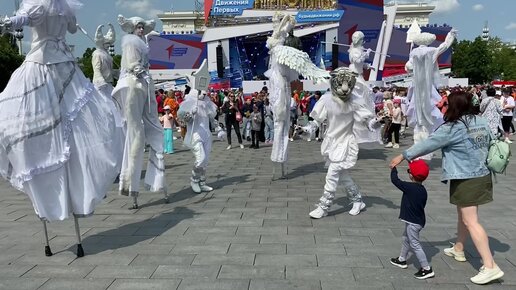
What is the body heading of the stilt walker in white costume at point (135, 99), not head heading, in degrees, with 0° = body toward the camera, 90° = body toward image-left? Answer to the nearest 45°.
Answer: approximately 315°

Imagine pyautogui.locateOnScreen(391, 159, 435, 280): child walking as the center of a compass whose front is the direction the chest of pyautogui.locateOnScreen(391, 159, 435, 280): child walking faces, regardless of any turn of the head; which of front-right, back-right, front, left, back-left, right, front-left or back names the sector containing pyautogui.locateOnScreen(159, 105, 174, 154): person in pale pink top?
front

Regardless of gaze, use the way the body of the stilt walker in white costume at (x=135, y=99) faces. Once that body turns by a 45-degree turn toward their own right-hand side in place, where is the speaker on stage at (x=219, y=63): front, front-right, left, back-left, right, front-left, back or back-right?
back

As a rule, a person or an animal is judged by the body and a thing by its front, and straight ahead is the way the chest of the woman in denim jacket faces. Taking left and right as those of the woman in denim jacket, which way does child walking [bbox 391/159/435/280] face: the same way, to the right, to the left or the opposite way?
the same way

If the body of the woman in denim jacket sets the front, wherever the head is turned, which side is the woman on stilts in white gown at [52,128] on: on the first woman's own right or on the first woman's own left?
on the first woman's own left

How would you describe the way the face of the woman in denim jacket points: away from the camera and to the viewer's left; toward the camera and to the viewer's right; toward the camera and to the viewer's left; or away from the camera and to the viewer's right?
away from the camera and to the viewer's left

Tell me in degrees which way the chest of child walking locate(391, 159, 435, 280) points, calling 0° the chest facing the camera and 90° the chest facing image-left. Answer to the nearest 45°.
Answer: approximately 135°
